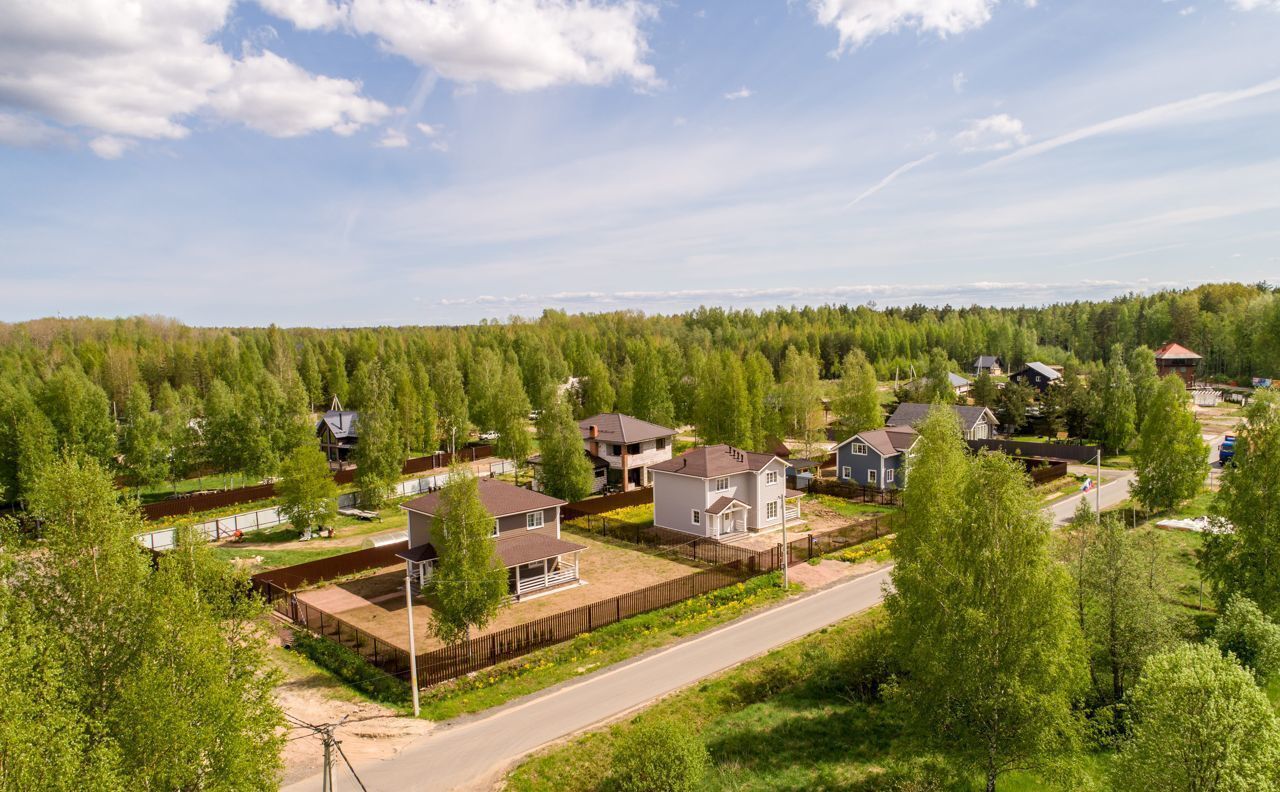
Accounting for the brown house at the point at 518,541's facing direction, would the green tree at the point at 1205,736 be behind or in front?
in front

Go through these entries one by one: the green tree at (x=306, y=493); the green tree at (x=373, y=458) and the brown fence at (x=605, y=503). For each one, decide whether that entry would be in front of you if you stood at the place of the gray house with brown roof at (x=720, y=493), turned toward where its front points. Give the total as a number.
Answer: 0

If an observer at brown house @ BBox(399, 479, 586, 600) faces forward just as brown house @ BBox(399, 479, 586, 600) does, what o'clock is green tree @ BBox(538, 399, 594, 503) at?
The green tree is roughly at 8 o'clock from the brown house.

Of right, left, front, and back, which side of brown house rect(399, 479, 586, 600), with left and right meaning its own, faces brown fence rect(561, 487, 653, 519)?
left

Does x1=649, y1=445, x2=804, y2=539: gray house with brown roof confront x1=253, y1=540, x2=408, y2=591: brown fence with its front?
no

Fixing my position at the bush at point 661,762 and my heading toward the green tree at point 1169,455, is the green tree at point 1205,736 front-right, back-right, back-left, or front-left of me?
front-right

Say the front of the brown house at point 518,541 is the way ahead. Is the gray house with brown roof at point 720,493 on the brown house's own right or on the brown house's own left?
on the brown house's own left

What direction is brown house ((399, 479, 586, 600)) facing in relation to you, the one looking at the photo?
facing the viewer and to the right of the viewer

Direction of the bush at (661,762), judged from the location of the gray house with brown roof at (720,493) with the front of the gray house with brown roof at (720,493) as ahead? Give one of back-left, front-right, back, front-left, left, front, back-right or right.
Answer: front-right

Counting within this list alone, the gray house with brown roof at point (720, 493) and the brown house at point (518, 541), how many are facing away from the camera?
0

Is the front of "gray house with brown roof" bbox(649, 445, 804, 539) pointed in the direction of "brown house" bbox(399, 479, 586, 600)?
no

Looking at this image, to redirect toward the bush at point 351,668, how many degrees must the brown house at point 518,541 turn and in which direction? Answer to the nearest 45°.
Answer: approximately 90° to its right
